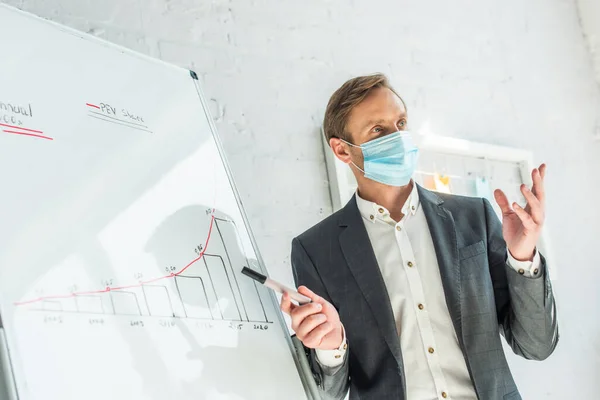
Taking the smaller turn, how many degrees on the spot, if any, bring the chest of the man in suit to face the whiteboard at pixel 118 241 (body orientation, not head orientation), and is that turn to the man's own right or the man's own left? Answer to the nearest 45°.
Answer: approximately 45° to the man's own right

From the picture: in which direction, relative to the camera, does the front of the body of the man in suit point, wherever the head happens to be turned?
toward the camera
